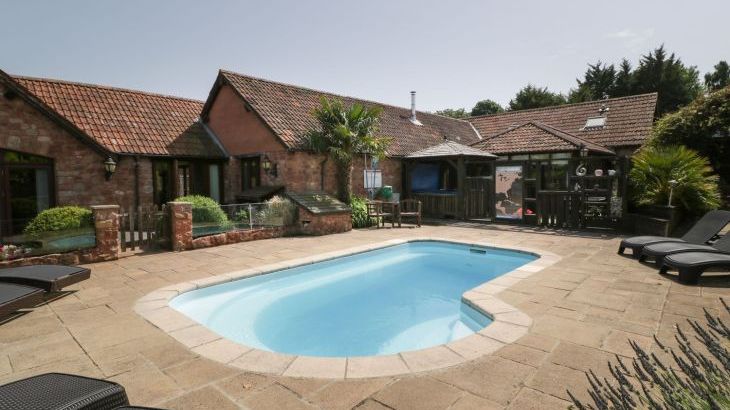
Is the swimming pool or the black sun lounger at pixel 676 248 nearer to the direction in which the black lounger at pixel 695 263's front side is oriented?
the swimming pool

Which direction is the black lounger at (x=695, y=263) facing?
to the viewer's left

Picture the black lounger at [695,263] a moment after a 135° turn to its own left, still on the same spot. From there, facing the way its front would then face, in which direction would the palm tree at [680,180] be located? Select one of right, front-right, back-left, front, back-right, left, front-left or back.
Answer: back-left

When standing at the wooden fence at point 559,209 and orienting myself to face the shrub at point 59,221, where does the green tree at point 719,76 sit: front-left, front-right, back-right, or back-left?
back-right

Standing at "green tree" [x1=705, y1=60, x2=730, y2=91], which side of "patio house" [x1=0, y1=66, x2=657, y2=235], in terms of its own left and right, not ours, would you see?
left

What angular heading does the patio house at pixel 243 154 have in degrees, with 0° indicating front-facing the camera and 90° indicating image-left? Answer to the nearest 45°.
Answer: approximately 0°

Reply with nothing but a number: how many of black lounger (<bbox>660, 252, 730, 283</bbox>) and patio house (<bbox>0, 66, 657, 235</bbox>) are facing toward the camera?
1

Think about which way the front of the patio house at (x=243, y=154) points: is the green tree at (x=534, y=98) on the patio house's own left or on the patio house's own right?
on the patio house's own left
